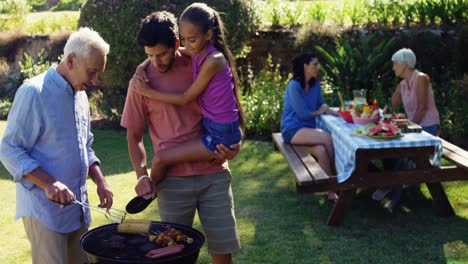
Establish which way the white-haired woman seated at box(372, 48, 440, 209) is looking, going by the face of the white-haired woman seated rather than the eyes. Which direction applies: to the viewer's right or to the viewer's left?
to the viewer's left

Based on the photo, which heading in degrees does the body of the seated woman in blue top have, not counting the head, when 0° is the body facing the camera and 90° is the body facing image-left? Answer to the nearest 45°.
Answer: approximately 270°

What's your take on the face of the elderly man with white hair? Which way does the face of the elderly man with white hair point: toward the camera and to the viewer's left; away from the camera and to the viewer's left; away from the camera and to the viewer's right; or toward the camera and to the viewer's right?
toward the camera and to the viewer's right

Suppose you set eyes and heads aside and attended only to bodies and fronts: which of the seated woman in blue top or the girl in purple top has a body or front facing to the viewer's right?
the seated woman in blue top

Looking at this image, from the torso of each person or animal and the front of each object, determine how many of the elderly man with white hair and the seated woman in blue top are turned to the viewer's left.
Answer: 0

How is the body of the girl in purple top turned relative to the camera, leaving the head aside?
to the viewer's left

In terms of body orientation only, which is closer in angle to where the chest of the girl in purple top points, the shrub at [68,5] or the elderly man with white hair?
the elderly man with white hair

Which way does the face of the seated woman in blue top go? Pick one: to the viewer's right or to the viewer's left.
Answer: to the viewer's right

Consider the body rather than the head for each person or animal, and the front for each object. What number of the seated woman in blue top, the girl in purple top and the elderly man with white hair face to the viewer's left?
1

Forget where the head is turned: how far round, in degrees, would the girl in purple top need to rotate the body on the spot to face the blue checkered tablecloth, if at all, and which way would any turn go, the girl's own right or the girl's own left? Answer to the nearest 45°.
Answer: approximately 135° to the girl's own right

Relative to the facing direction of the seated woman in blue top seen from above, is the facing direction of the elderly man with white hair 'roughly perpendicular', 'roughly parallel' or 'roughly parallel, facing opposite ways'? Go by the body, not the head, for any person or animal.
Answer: roughly parallel

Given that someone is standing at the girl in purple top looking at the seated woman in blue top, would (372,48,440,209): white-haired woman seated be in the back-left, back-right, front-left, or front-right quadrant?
front-right

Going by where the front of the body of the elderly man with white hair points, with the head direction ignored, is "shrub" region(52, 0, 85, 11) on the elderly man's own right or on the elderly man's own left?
on the elderly man's own left

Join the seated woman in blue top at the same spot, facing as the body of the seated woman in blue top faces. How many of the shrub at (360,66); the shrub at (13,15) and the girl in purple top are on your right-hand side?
1

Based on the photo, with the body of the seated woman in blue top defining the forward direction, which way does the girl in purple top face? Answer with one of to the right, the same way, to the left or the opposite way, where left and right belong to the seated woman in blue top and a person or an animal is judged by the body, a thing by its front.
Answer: the opposite way

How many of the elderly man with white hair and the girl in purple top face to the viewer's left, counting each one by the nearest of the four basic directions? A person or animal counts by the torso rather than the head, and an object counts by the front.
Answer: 1

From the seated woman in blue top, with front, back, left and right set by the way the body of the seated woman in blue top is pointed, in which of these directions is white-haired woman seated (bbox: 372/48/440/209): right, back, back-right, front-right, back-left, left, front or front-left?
front

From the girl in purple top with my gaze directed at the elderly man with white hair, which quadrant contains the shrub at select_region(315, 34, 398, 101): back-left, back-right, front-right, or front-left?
back-right
